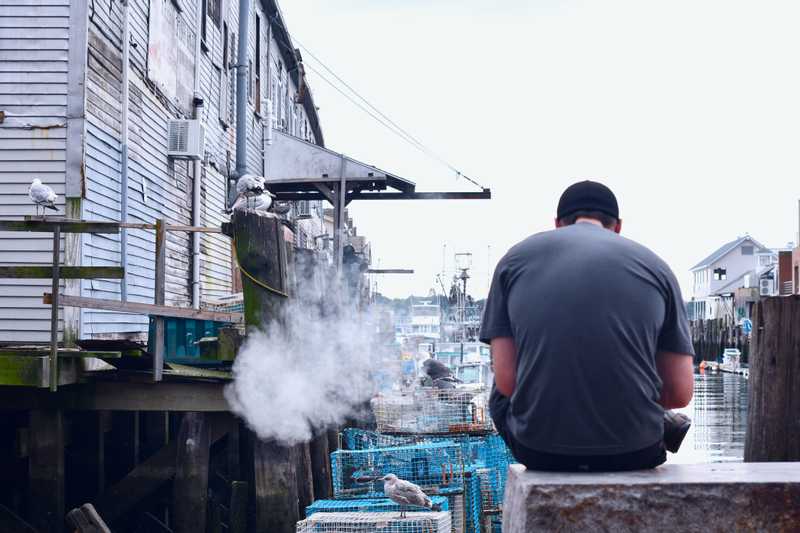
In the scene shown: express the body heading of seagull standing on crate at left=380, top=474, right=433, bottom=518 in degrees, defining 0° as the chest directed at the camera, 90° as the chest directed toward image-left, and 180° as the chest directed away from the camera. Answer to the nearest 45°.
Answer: approximately 90°

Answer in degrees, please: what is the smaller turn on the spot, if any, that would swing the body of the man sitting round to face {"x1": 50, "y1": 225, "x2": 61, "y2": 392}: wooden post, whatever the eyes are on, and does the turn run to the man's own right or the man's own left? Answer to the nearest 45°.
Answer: approximately 45° to the man's own left

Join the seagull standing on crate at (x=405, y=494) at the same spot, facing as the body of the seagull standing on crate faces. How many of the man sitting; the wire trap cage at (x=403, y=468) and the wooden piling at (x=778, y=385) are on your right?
1

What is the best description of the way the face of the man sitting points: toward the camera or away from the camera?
away from the camera

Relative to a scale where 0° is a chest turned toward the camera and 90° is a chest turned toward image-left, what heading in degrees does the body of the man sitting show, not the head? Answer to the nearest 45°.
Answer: approximately 180°
